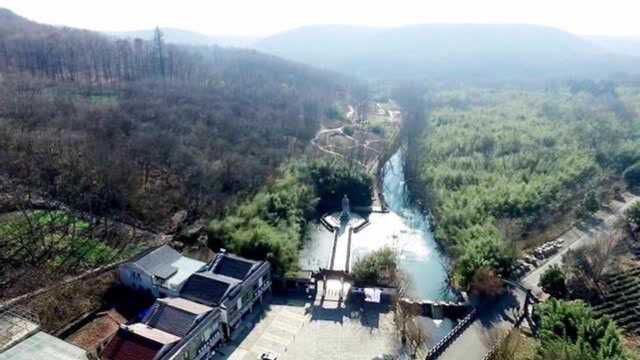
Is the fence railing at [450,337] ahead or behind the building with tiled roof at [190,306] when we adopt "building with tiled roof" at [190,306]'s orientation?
ahead

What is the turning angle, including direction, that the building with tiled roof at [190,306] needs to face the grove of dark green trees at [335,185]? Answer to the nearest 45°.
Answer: approximately 90° to its left

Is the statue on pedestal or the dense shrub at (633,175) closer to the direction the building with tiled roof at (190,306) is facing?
the dense shrub

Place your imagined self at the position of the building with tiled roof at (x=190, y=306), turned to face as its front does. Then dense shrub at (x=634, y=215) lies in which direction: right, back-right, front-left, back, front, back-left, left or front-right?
front-left

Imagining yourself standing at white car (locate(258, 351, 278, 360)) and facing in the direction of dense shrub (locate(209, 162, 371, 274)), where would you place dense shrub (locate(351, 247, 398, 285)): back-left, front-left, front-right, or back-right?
front-right

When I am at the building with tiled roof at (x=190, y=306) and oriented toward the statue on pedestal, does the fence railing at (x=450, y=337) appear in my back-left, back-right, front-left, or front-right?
front-right

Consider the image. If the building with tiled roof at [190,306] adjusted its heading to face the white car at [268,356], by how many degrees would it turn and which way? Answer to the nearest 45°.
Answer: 0° — it already faces it

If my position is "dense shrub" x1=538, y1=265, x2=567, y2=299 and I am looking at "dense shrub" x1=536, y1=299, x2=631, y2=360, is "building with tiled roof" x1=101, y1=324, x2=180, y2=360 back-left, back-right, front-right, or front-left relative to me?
front-right

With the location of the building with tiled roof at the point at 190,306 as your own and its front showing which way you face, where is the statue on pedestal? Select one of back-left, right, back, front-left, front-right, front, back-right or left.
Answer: left

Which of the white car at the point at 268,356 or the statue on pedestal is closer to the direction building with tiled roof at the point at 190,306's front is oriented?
the white car

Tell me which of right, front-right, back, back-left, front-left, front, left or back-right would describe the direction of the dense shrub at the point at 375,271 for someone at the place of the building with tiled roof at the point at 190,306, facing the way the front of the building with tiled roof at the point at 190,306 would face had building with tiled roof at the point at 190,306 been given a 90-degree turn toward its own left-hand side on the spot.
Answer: front-right

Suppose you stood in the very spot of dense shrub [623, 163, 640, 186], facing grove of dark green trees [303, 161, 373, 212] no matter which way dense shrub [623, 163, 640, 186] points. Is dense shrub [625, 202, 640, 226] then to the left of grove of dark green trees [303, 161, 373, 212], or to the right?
left

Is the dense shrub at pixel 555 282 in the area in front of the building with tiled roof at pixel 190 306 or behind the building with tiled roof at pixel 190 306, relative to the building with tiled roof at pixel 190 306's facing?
in front

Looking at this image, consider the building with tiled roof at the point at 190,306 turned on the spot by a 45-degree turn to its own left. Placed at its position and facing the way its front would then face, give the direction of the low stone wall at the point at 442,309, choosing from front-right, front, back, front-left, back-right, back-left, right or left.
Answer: front
